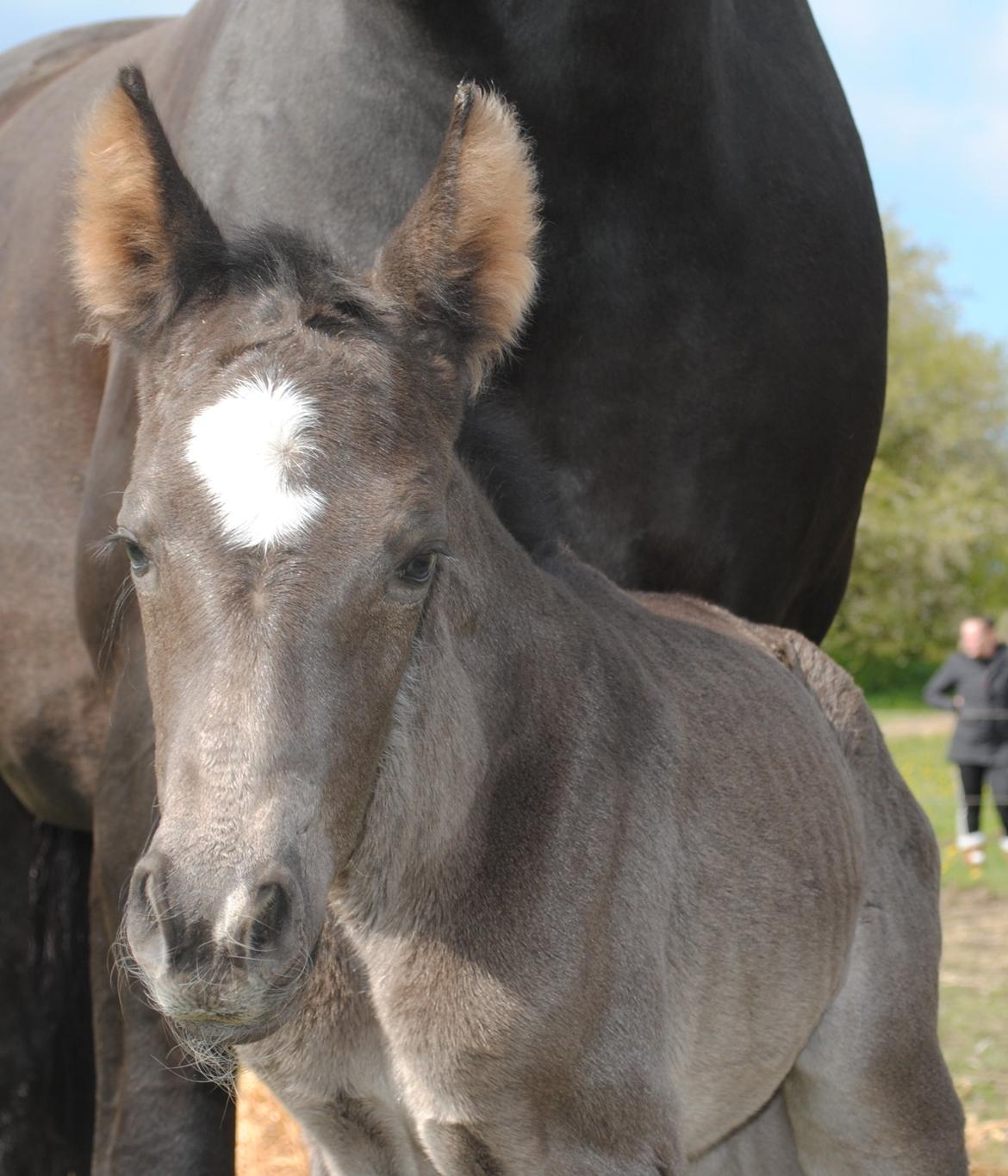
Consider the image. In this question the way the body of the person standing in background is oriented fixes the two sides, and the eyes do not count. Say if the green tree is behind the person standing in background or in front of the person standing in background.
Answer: behind

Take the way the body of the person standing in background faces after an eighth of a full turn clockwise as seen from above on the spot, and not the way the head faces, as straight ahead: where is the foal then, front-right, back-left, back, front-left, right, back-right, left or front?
front-left

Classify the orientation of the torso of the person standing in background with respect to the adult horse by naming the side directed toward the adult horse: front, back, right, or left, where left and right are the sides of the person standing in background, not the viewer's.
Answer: front

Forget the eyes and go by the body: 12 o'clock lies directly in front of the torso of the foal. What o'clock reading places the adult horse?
The adult horse is roughly at 5 o'clock from the foal.

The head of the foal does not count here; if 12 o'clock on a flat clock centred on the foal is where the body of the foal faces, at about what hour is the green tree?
The green tree is roughly at 5 o'clock from the foal.

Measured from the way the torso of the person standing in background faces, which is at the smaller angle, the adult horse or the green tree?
the adult horse

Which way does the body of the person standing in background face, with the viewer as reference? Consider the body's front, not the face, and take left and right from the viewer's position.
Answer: facing the viewer
